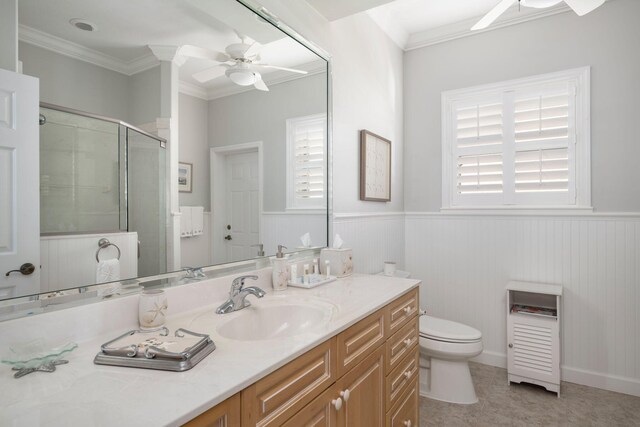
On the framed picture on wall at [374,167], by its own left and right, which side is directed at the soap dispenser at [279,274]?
right

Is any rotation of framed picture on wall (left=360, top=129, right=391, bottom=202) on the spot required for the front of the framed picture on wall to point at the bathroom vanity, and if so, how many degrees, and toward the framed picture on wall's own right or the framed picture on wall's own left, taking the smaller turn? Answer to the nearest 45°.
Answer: approximately 45° to the framed picture on wall's own right

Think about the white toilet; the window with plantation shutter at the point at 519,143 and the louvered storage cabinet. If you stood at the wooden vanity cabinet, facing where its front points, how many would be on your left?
3

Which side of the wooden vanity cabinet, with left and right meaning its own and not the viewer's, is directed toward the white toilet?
left

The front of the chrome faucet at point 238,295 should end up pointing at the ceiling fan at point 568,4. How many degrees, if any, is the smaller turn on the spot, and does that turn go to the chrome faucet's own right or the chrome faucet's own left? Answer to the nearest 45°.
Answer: approximately 45° to the chrome faucet's own left

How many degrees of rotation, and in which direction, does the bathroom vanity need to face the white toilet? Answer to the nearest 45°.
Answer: approximately 90° to its left

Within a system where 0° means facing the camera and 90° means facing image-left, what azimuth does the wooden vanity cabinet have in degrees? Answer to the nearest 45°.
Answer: approximately 315°
